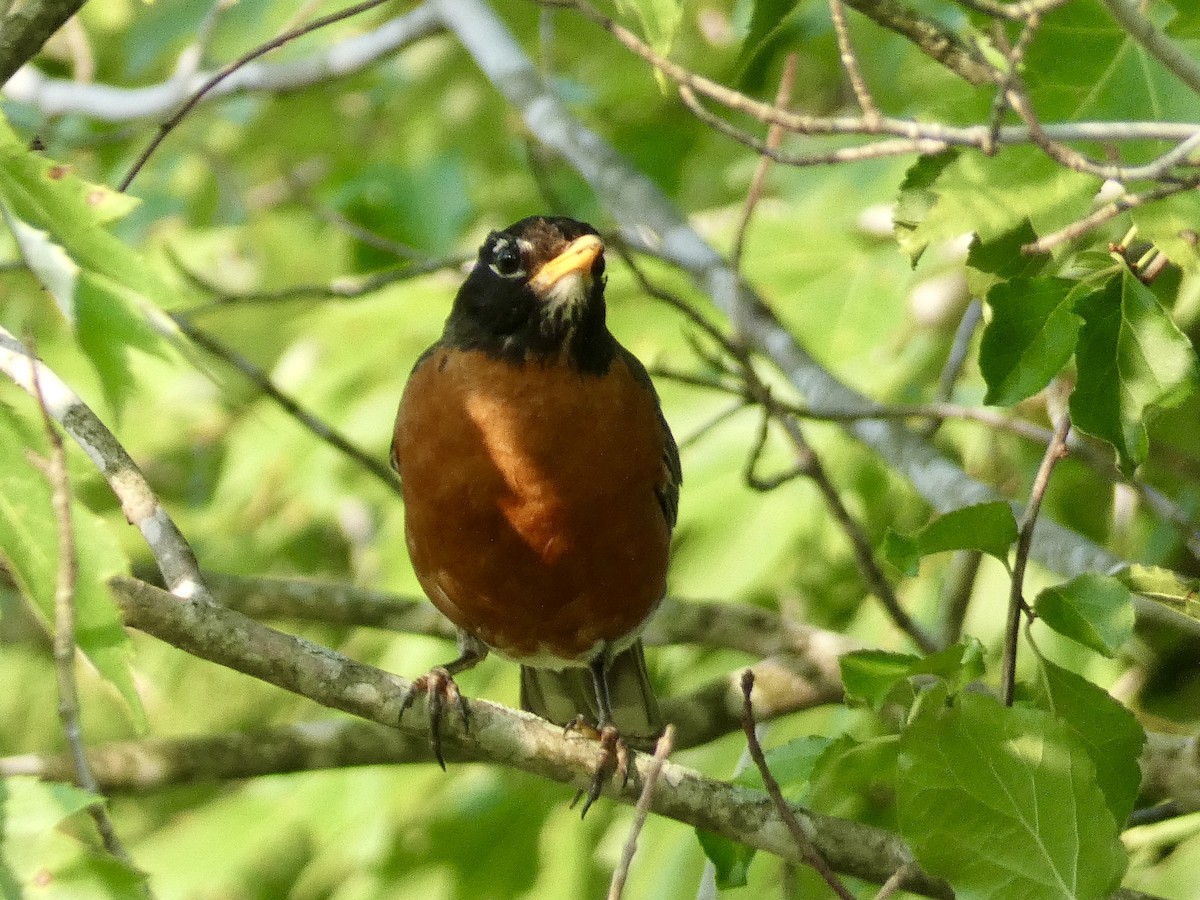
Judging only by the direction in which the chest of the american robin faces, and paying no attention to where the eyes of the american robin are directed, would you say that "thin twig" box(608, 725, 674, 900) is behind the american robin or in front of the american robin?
in front

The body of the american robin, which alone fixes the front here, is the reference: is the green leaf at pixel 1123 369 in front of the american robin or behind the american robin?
in front

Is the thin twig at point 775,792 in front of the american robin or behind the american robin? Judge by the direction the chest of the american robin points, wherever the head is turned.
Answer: in front

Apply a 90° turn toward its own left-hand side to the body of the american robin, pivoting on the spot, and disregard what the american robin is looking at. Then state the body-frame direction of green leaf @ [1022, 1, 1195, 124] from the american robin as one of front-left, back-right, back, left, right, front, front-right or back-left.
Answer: front-left

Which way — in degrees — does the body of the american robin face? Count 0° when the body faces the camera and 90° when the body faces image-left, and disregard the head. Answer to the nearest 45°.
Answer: approximately 0°
